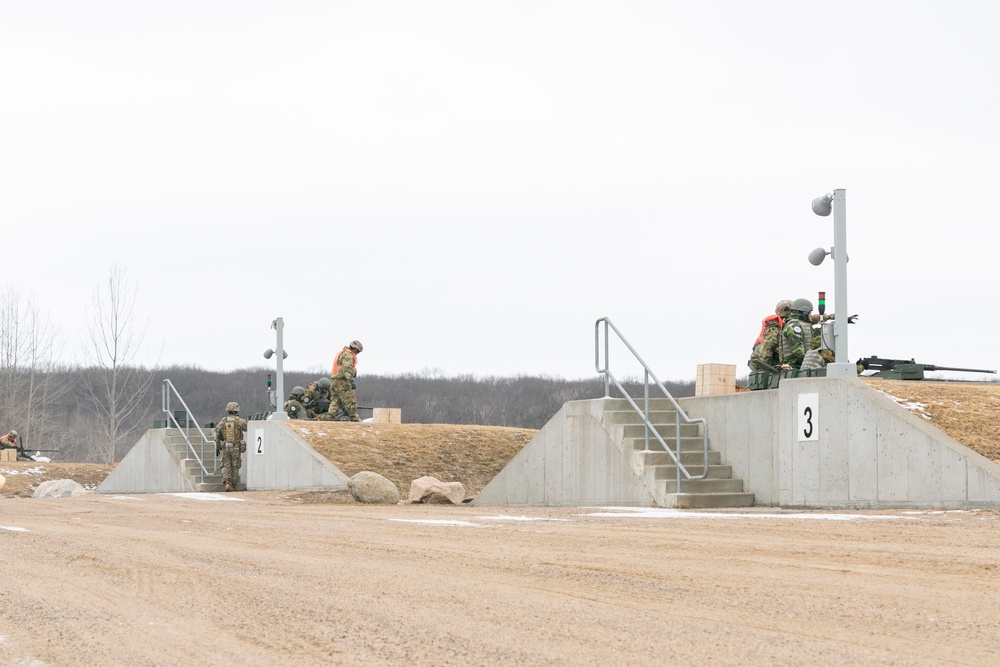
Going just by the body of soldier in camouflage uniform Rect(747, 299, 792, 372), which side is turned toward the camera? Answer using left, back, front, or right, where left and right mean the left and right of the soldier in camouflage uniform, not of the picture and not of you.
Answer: right

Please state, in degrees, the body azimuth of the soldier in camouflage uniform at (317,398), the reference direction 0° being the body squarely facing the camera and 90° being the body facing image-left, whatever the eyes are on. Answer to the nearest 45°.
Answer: approximately 270°

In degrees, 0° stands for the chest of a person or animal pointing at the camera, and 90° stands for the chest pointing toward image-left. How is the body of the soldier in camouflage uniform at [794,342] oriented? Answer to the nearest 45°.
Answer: approximately 270°

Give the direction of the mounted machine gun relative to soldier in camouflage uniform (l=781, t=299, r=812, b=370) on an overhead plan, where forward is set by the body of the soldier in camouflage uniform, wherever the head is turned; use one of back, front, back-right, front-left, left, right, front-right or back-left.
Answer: front-left

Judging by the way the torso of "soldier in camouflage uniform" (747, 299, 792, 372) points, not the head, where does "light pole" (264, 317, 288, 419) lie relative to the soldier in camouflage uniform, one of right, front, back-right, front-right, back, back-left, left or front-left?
back-left

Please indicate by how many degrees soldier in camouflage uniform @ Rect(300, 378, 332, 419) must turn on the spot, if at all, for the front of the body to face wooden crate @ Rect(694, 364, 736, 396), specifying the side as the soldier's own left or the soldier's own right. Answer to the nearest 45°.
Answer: approximately 45° to the soldier's own right

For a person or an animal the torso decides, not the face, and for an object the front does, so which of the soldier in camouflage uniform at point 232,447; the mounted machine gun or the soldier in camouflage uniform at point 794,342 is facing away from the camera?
the soldier in camouflage uniform at point 232,447

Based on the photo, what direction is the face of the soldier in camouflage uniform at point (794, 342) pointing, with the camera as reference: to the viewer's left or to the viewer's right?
to the viewer's right

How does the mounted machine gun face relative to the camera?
to the viewer's right

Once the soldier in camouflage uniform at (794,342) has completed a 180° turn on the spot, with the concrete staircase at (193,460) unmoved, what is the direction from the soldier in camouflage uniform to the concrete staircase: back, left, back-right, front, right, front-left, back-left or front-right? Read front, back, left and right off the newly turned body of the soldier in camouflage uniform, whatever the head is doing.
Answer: front-right

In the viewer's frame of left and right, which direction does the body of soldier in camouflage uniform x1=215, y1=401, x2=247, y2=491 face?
facing away from the viewer
